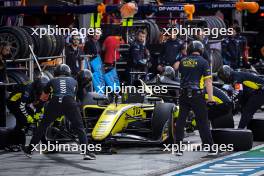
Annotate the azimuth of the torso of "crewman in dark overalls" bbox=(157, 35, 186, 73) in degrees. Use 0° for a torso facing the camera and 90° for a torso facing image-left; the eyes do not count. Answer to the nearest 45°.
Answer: approximately 0°

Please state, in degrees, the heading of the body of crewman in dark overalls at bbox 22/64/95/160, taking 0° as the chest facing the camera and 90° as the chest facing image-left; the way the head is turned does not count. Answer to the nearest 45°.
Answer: approximately 180°

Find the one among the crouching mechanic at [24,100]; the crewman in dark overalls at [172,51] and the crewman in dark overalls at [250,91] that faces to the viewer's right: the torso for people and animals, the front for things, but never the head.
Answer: the crouching mechanic

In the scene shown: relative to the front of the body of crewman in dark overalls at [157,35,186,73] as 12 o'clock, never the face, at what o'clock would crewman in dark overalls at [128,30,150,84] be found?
crewman in dark overalls at [128,30,150,84] is roughly at 3 o'clock from crewman in dark overalls at [157,35,186,73].

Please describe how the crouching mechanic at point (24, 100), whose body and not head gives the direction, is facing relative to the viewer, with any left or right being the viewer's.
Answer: facing to the right of the viewer

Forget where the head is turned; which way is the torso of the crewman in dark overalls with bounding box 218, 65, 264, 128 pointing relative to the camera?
to the viewer's left

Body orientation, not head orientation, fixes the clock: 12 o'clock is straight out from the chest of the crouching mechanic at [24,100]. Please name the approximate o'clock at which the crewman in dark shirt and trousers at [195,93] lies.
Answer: The crewman in dark shirt and trousers is roughly at 1 o'clock from the crouching mechanic.

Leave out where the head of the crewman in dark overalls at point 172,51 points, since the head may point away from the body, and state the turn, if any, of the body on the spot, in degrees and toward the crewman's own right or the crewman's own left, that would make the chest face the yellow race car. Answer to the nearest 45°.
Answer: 0° — they already face it
